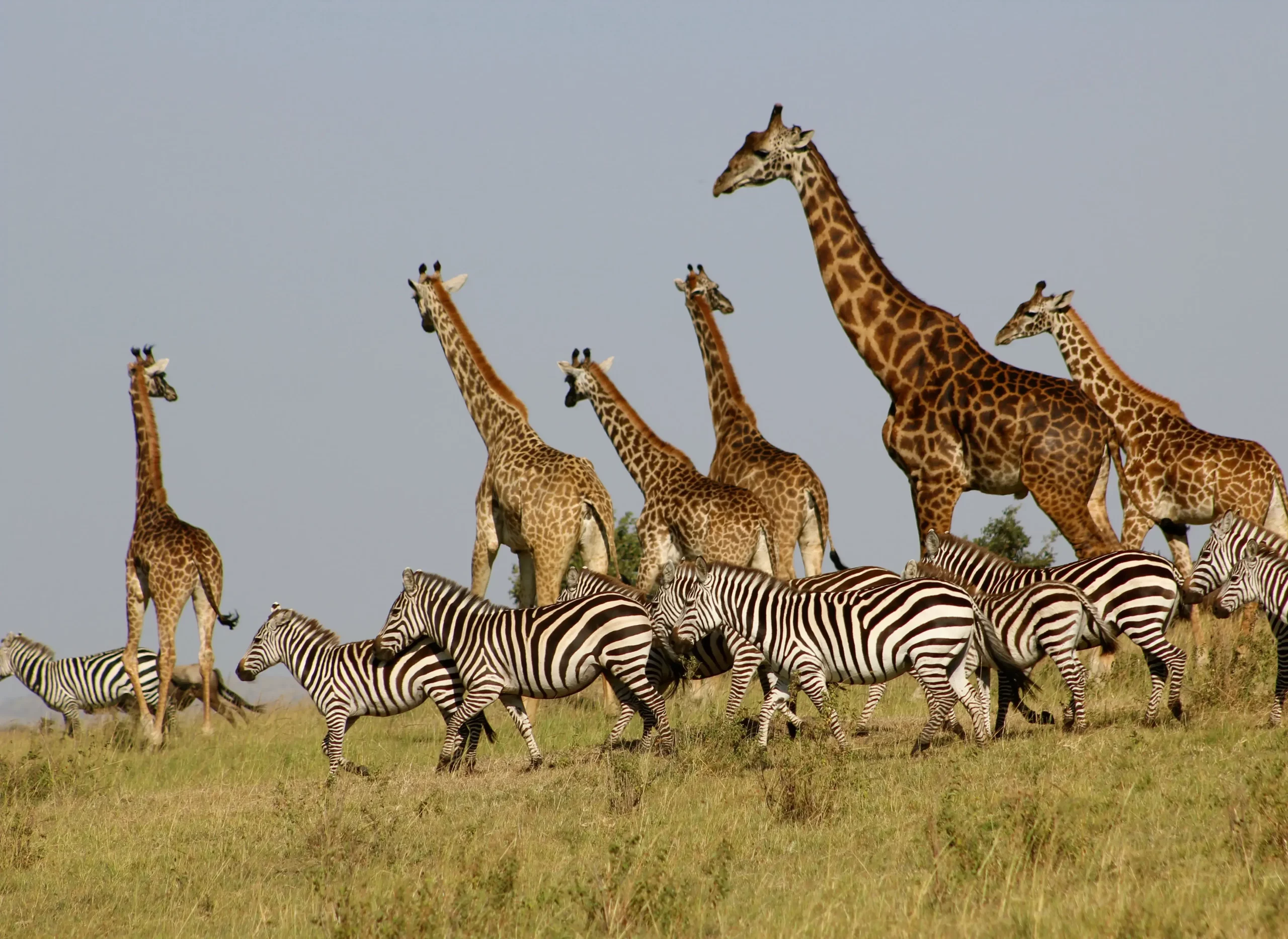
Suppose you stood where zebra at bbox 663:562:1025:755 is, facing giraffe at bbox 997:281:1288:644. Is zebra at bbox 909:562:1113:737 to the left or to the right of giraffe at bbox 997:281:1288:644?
right

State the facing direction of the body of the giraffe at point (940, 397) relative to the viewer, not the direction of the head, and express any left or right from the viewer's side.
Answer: facing to the left of the viewer

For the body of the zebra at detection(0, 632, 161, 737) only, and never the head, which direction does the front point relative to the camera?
to the viewer's left

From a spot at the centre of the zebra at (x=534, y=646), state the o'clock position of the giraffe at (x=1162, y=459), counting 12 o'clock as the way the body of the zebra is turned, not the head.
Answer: The giraffe is roughly at 5 o'clock from the zebra.

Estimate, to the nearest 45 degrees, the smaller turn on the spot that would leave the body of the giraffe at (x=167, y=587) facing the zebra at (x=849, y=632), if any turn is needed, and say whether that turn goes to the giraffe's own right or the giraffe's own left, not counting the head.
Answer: approximately 180°

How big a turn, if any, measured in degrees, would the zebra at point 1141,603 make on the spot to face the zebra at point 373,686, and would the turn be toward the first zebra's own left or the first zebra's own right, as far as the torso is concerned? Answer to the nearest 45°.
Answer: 0° — it already faces it

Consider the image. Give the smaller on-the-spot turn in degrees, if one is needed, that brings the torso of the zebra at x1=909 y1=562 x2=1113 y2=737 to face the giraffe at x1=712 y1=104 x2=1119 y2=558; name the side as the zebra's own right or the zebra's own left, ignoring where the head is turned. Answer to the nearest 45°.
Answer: approximately 90° to the zebra's own right

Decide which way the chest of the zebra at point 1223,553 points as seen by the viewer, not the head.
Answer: to the viewer's left

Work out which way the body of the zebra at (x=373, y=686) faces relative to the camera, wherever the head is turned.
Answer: to the viewer's left

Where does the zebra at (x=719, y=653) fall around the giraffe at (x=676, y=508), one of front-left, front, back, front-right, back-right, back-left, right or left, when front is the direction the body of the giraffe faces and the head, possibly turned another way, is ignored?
back-left

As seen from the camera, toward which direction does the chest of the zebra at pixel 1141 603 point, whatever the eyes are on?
to the viewer's left

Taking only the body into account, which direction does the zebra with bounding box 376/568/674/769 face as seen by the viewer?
to the viewer's left

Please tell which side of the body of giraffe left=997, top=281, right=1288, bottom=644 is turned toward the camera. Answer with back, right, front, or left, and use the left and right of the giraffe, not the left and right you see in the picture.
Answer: left
